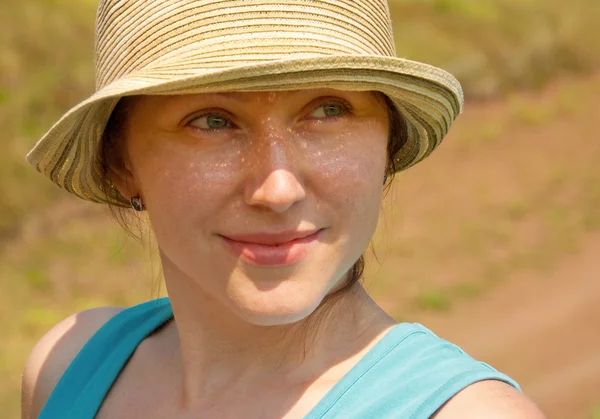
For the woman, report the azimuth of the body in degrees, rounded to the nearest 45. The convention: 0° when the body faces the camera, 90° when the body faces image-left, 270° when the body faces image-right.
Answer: approximately 0°

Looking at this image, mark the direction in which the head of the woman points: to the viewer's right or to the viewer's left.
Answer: to the viewer's right
